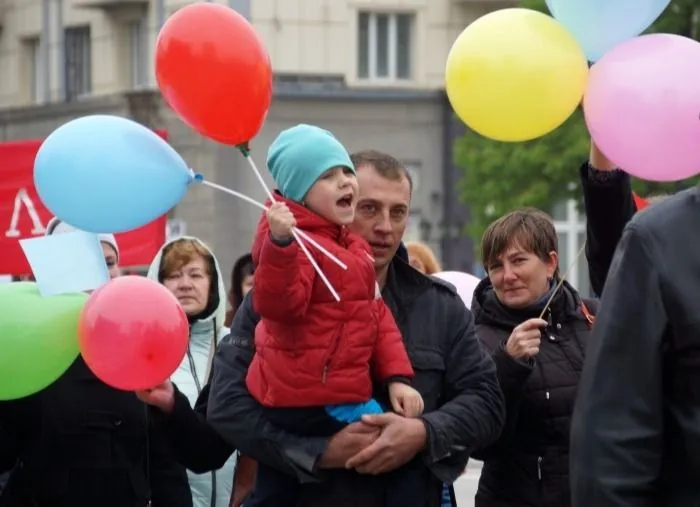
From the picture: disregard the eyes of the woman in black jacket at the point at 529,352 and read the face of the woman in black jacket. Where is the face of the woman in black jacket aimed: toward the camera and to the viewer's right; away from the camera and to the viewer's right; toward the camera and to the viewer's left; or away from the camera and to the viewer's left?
toward the camera and to the viewer's left

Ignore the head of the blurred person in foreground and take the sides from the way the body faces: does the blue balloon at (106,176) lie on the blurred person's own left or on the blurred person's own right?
on the blurred person's own left

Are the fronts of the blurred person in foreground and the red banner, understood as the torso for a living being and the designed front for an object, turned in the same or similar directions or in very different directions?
very different directions

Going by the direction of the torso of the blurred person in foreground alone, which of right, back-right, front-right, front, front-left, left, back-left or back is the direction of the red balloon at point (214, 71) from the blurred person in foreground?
front-left

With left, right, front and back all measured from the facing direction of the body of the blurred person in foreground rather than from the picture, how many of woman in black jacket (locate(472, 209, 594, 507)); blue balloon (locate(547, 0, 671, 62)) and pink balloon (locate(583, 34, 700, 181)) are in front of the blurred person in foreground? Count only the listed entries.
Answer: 3

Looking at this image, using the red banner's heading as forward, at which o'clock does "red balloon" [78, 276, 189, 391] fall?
The red balloon is roughly at 12 o'clock from the red banner.

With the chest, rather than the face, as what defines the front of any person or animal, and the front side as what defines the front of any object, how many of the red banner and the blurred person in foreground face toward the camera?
1

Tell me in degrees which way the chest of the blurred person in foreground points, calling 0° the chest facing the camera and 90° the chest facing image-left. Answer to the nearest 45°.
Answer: approximately 180°

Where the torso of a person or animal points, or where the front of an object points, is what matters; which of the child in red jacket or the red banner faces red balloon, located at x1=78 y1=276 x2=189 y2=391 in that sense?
the red banner
